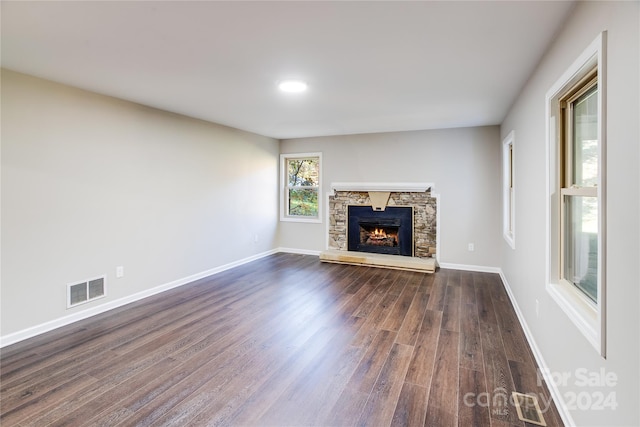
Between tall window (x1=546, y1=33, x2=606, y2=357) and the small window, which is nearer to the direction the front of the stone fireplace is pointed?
the tall window

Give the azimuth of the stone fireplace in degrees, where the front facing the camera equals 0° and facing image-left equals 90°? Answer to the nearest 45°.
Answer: approximately 0°

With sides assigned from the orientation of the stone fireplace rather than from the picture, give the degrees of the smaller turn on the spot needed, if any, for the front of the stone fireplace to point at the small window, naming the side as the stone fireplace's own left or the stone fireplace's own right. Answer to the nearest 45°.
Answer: approximately 90° to the stone fireplace's own right

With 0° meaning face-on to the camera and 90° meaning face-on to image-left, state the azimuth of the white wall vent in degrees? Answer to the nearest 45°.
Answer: approximately 315°

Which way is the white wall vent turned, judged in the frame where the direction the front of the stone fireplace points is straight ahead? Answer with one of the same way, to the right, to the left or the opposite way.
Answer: to the left

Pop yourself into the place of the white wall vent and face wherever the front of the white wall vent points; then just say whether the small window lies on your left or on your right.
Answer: on your left

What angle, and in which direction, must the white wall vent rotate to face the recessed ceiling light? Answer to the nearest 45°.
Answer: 0° — it already faces it
